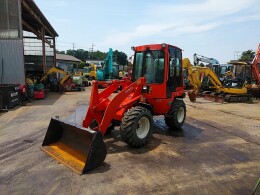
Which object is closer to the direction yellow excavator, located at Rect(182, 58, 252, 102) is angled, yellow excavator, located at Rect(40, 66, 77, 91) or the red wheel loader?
the yellow excavator

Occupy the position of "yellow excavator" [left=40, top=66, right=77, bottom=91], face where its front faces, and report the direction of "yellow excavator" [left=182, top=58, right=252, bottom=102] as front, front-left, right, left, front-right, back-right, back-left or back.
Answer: back-left

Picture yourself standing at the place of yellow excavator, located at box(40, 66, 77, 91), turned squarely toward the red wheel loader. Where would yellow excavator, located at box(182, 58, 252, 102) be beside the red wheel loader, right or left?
left

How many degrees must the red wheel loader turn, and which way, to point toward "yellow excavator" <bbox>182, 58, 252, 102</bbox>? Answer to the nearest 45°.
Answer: approximately 180°

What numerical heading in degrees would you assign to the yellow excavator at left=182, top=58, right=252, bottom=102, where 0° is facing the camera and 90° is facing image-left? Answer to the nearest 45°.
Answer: approximately 90°

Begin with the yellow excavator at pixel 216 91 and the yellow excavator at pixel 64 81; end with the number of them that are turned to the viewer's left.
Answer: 2

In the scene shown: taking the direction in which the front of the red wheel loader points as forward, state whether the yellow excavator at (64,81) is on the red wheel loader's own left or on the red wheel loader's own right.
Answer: on the red wheel loader's own right

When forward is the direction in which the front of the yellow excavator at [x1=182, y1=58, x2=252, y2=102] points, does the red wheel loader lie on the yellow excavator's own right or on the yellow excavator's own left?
on the yellow excavator's own left

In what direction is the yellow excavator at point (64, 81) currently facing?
to the viewer's left
